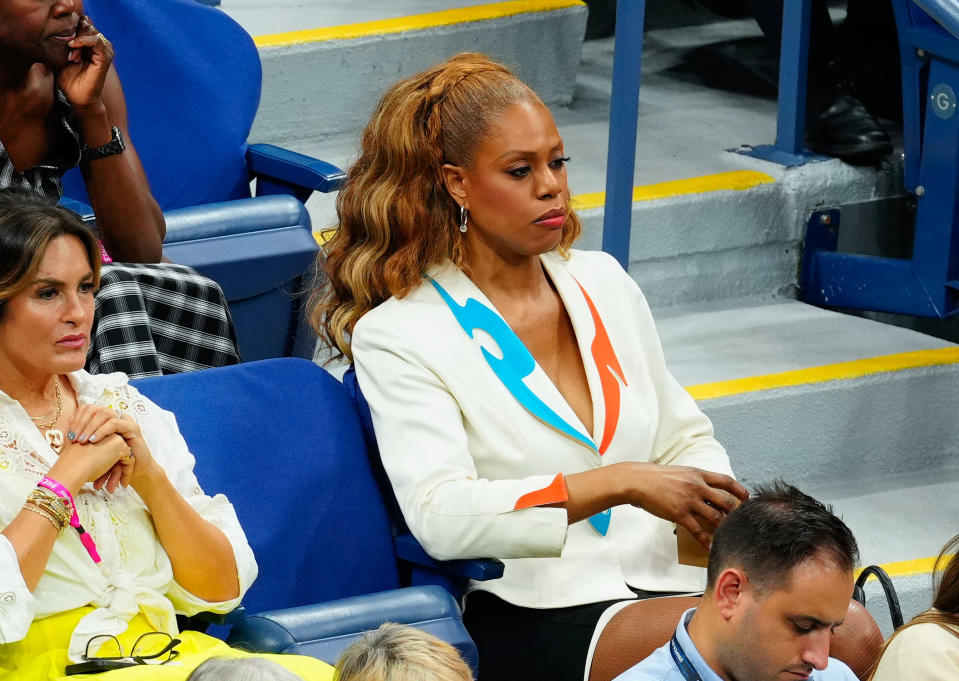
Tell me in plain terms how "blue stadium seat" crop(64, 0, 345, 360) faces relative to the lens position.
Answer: facing the viewer and to the right of the viewer

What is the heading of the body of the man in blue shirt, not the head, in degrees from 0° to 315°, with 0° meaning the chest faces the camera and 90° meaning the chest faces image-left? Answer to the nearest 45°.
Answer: approximately 315°

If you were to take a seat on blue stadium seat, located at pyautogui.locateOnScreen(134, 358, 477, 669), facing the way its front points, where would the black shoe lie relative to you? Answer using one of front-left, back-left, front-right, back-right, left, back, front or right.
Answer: left

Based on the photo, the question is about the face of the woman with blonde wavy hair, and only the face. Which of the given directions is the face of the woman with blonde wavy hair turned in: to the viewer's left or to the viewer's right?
to the viewer's right

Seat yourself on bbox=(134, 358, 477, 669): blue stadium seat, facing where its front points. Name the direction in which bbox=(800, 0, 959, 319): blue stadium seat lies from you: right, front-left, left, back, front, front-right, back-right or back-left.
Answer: left

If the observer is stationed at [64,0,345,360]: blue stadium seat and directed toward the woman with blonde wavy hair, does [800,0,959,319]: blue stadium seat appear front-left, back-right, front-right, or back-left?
front-left

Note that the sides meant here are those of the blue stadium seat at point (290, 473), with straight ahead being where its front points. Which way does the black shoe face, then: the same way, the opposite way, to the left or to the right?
the same way

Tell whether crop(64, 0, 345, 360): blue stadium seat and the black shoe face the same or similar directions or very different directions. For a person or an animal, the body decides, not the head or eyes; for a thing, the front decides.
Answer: same or similar directions

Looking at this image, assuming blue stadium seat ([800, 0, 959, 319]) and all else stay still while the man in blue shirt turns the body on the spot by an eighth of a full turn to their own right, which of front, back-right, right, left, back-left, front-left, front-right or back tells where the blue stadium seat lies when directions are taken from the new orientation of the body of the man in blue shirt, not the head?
back

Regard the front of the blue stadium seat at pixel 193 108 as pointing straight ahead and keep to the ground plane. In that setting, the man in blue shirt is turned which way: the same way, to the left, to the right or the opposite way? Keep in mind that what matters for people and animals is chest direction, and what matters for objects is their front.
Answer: the same way

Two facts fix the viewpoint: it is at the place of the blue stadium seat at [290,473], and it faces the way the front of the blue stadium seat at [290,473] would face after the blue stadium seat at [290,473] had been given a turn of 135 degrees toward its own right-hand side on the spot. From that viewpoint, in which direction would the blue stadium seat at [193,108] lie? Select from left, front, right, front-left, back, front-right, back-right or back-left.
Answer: right
